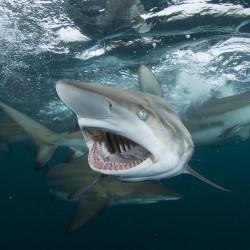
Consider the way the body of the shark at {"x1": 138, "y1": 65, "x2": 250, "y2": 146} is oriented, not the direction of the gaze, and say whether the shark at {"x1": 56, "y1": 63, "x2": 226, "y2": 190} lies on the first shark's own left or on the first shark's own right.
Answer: on the first shark's own right

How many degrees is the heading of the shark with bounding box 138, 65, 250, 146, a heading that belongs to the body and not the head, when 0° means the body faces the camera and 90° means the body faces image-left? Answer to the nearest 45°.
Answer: approximately 270°

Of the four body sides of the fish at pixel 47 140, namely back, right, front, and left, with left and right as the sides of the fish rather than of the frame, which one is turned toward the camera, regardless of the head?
right

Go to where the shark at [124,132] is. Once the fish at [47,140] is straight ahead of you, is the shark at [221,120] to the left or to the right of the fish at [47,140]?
right

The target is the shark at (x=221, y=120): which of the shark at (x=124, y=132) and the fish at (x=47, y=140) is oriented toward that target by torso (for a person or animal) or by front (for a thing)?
the fish

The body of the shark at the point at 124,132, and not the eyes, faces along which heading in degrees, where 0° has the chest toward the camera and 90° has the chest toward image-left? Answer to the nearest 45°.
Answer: approximately 45°

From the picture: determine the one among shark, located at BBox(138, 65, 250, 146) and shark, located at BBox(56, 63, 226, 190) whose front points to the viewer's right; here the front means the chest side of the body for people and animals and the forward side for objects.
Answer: shark, located at BBox(138, 65, 250, 146)
